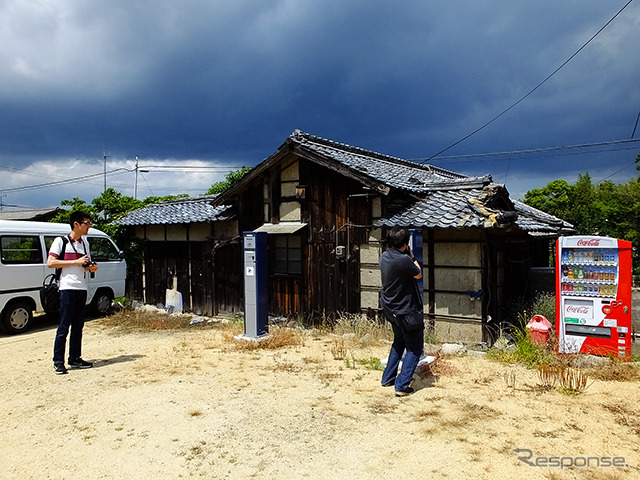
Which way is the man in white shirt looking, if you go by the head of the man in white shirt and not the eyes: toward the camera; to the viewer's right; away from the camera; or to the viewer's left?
to the viewer's right

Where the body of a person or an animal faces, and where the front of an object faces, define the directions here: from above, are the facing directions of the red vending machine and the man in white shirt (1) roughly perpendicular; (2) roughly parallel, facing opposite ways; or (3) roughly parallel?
roughly perpendicular

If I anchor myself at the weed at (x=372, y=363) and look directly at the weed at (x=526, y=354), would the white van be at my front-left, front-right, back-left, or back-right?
back-left

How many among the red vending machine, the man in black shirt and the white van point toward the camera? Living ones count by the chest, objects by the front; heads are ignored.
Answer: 1

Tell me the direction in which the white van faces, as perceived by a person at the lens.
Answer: facing away from the viewer and to the right of the viewer

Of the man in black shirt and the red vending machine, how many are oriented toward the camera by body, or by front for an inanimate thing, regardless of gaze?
1

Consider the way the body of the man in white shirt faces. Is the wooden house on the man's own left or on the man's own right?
on the man's own left

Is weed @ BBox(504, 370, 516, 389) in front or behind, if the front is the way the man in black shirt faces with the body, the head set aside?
in front

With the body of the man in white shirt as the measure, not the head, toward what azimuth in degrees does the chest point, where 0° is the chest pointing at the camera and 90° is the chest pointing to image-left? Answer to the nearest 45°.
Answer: approximately 315°

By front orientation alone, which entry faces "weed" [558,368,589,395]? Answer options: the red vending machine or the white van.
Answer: the red vending machine

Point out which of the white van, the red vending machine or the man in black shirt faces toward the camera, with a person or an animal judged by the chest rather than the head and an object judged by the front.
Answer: the red vending machine

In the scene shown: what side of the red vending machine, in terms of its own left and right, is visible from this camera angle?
front

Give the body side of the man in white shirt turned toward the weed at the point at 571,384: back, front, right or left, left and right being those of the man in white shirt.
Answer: front

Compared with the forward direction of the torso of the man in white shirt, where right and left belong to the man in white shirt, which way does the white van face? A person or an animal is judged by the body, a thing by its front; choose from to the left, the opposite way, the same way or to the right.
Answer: to the left

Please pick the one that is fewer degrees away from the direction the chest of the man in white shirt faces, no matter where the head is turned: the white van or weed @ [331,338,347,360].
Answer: the weed

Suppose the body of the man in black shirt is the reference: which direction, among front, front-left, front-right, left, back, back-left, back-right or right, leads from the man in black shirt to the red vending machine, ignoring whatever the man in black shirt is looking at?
front
